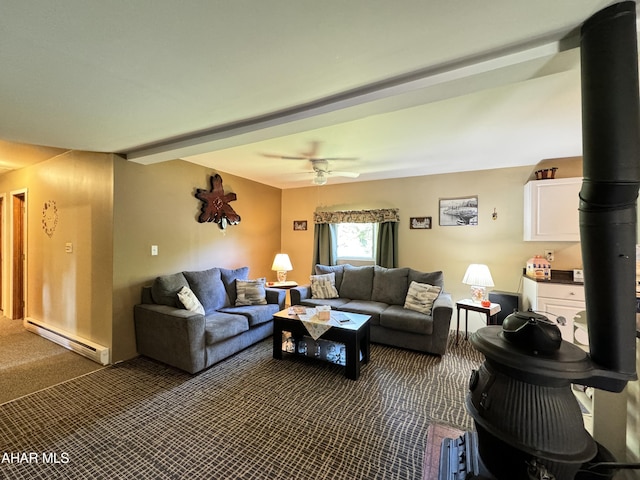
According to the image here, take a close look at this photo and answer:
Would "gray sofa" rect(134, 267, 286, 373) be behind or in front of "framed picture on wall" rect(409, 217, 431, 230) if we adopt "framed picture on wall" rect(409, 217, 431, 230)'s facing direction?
in front

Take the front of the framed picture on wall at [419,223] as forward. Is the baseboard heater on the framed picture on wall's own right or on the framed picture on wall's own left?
on the framed picture on wall's own right

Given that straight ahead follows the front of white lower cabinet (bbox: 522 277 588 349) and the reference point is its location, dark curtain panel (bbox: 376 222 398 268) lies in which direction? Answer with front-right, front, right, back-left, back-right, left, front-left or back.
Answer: right

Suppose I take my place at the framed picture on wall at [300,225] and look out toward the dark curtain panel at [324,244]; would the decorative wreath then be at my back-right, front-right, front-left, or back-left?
back-right

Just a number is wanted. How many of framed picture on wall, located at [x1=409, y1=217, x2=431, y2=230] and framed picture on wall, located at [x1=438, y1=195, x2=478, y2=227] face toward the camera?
2

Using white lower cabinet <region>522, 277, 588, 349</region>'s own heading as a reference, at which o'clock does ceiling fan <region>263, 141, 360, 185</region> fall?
The ceiling fan is roughly at 2 o'clock from the white lower cabinet.

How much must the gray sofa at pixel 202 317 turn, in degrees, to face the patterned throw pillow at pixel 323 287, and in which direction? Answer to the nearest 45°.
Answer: approximately 45° to its left

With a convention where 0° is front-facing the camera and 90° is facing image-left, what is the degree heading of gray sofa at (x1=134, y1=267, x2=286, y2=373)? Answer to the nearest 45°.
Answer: approximately 315°
